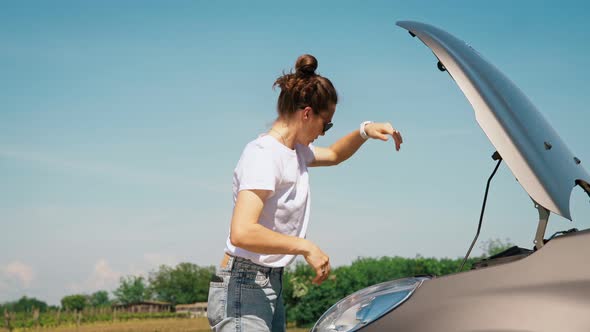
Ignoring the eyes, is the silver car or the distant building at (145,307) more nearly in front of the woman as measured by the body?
the silver car

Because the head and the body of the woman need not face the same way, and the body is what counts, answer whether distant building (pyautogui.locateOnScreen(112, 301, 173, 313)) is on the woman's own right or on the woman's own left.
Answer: on the woman's own left

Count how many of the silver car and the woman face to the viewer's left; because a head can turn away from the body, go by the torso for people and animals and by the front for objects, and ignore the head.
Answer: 1

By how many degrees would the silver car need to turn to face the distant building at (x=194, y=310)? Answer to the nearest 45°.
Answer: approximately 45° to its right

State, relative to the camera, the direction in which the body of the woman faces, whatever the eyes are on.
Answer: to the viewer's right

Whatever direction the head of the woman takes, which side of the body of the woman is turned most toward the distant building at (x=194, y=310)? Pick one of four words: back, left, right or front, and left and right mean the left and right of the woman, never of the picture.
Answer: left

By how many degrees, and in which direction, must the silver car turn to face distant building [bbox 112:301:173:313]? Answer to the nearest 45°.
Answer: approximately 45° to its right

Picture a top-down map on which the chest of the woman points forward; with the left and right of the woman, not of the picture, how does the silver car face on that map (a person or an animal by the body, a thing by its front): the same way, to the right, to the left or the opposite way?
the opposite way

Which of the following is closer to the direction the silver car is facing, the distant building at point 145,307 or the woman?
the woman

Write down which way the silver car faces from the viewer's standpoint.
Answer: facing to the left of the viewer

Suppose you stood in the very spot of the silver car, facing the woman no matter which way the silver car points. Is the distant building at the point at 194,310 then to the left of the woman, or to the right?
right

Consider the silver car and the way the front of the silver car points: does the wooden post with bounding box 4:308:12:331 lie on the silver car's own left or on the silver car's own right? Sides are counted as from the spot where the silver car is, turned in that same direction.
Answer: on the silver car's own right

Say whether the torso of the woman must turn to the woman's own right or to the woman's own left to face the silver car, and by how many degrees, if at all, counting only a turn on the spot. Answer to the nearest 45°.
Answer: approximately 45° to the woman's own right

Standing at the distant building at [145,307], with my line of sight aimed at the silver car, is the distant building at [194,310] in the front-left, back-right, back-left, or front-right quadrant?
front-left
